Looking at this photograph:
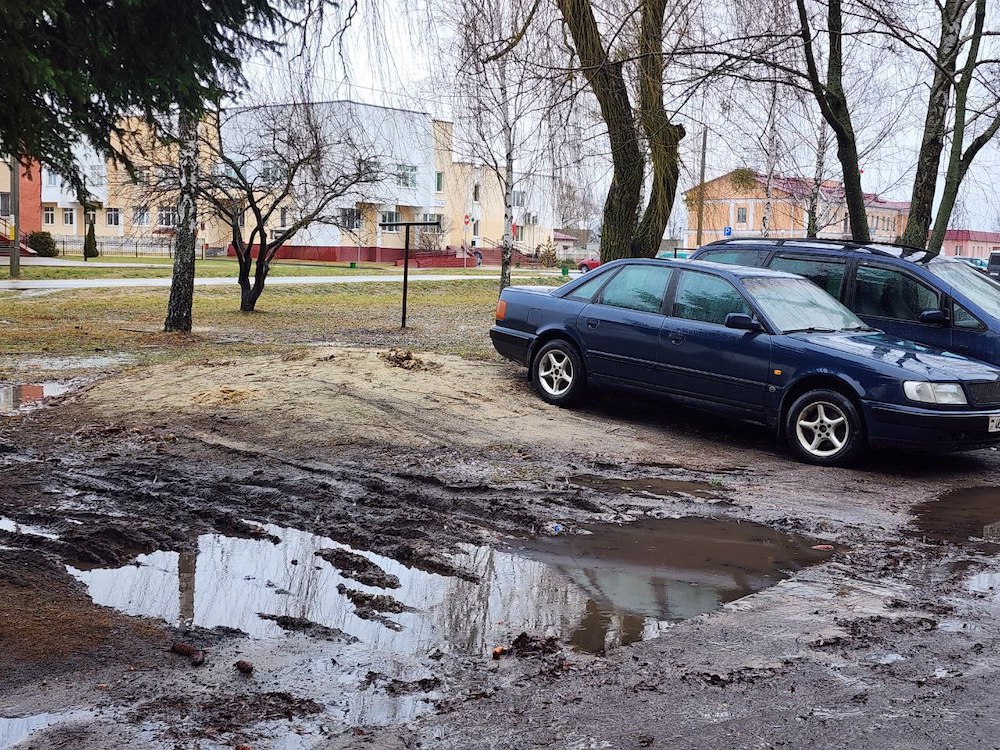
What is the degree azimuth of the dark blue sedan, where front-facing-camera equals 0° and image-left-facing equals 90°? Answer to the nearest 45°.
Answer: approximately 315°

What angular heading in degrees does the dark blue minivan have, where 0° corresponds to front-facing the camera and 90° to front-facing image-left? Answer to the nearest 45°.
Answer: approximately 315°

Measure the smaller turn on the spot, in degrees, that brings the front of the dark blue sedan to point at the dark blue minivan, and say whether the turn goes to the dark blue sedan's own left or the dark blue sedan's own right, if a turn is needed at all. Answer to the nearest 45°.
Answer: approximately 90° to the dark blue sedan's own left

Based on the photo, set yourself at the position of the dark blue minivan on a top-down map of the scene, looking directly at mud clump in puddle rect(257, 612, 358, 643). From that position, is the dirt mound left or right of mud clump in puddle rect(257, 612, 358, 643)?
right

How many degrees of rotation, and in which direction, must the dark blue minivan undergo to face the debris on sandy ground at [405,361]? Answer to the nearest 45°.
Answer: approximately 135° to its right

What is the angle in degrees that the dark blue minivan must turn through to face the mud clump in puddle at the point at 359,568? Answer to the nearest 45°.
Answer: approximately 90° to its right

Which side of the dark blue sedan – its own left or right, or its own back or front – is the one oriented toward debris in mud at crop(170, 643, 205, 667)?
right

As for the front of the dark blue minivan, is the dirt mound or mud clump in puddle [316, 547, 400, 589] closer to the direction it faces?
the mud clump in puddle

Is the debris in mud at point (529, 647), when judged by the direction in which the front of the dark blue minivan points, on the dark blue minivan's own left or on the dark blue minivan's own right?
on the dark blue minivan's own right
